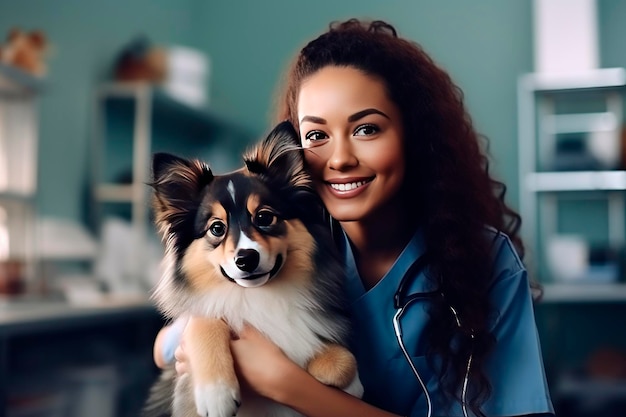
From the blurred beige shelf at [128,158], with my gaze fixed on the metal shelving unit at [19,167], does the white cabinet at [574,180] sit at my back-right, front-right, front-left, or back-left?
back-left

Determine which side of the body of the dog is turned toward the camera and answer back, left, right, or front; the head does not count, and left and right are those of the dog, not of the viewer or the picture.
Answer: front

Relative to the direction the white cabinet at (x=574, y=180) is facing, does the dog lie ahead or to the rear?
ahead

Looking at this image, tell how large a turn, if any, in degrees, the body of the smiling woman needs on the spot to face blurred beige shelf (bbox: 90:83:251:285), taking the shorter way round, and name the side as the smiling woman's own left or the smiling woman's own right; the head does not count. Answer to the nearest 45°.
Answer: approximately 90° to the smiling woman's own right

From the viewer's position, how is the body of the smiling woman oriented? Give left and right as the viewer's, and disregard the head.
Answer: facing the viewer and to the left of the viewer

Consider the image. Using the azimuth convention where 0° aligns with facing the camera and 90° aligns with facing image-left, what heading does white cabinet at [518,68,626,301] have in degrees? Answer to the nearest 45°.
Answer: approximately 0°

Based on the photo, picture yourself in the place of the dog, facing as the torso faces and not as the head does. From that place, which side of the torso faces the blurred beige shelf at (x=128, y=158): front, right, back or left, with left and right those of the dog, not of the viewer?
back

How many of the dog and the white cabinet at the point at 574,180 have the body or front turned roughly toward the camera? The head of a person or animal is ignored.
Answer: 2

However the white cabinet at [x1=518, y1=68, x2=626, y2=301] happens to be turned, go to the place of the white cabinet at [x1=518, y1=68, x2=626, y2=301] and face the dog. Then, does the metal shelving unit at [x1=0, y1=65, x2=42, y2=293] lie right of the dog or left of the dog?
right

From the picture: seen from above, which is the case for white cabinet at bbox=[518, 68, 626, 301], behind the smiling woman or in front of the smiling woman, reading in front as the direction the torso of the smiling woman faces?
behind

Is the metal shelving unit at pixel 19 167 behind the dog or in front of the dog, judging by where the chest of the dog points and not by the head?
behind
